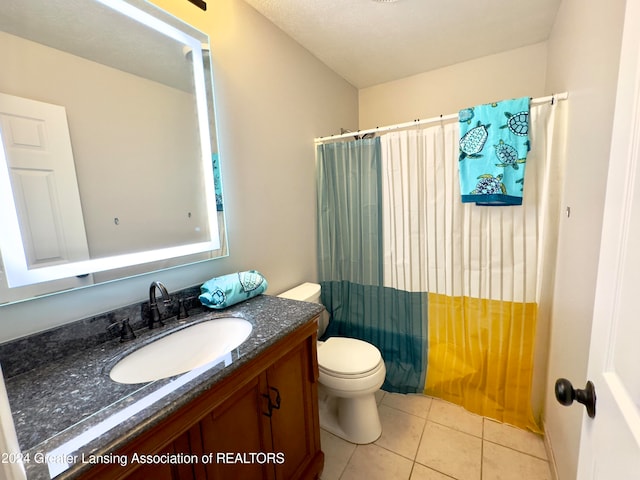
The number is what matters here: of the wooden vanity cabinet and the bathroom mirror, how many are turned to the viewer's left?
0

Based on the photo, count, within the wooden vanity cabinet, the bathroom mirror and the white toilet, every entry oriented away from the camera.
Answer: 0

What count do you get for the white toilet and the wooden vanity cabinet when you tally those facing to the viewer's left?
0

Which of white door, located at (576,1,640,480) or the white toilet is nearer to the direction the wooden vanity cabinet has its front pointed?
the white door

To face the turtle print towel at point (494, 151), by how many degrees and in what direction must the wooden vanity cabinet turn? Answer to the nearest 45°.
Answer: approximately 45° to its left

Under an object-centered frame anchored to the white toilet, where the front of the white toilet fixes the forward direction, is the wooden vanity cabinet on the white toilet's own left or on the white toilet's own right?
on the white toilet's own right

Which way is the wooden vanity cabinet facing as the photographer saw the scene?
facing the viewer and to the right of the viewer

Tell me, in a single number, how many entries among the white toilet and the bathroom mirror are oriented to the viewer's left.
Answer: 0

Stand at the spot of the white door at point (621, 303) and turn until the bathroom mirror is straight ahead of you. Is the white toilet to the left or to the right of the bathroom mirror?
right

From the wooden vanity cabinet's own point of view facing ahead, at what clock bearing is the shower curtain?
The shower curtain is roughly at 10 o'clock from the wooden vanity cabinet.

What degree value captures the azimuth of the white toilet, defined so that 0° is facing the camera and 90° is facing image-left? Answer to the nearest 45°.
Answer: approximately 315°

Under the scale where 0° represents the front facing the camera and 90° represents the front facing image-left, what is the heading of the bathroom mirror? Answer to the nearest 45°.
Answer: approximately 315°
